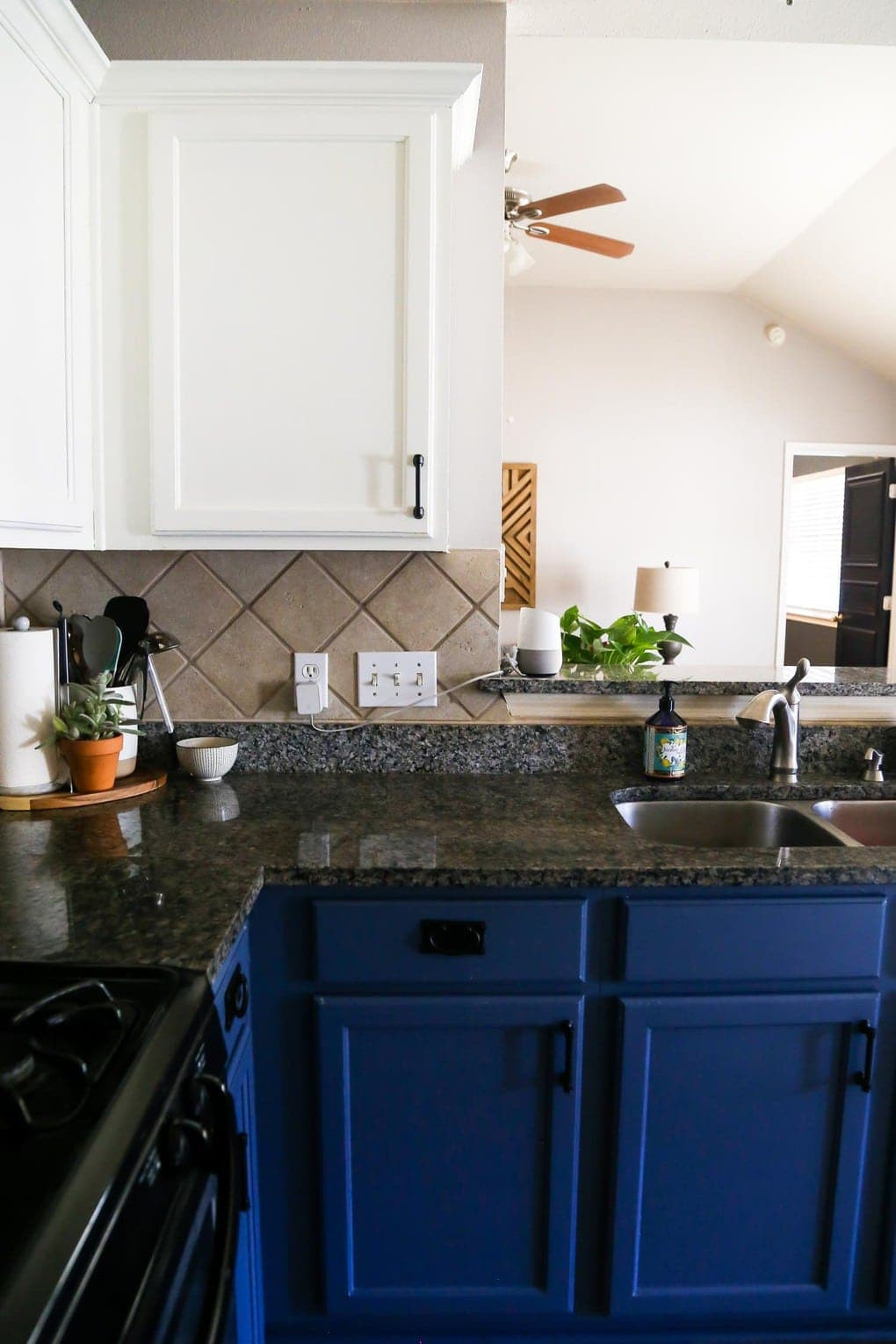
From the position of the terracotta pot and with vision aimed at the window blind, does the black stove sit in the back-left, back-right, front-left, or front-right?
back-right

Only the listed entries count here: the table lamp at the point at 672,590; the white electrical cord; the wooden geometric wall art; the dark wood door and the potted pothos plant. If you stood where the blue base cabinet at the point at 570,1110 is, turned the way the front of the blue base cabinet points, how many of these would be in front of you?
0

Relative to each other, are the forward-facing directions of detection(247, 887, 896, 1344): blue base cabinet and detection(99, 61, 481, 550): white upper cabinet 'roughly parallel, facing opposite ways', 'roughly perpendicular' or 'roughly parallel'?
roughly parallel

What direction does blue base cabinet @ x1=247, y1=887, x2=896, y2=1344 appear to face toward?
toward the camera

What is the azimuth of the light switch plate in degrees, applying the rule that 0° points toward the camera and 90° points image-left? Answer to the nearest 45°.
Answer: approximately 0°

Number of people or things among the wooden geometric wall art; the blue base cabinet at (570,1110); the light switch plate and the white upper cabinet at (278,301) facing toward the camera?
4

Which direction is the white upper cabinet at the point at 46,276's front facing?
to the viewer's right

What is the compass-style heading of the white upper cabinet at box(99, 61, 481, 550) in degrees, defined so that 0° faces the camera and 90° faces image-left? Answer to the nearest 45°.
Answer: approximately 0°
